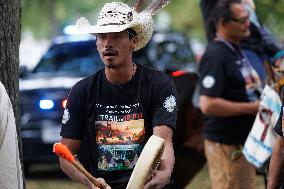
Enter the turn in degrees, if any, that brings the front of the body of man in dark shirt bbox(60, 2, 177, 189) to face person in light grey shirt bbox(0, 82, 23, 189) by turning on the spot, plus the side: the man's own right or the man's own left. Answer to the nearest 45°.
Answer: approximately 45° to the man's own right

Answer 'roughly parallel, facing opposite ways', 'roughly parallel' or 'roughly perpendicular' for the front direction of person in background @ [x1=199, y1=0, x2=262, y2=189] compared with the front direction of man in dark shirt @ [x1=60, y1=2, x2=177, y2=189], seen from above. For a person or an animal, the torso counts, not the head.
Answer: roughly perpendicular

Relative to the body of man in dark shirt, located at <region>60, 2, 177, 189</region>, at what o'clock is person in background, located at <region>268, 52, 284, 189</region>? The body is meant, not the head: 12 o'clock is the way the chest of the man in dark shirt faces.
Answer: The person in background is roughly at 9 o'clock from the man in dark shirt.

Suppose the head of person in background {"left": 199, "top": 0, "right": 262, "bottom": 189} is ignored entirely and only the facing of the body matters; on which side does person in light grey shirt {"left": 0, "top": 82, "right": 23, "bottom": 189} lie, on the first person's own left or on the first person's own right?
on the first person's own right

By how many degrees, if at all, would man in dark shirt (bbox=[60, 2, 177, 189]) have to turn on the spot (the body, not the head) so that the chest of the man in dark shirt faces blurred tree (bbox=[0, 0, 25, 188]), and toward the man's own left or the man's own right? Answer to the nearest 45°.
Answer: approximately 135° to the man's own right

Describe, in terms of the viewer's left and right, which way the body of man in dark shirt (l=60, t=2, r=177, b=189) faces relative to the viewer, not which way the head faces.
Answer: facing the viewer
